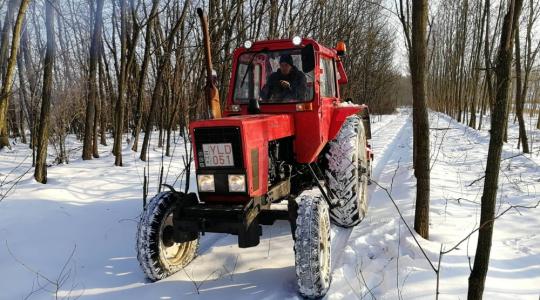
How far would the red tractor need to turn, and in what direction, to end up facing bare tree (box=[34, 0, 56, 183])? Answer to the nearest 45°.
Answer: approximately 90° to its right

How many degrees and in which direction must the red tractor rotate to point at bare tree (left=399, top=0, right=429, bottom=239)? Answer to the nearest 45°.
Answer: approximately 135° to its left

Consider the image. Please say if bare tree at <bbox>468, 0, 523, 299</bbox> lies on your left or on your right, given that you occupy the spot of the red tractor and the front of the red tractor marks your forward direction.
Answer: on your left

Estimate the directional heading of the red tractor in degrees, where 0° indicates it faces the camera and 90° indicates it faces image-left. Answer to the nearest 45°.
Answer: approximately 45°

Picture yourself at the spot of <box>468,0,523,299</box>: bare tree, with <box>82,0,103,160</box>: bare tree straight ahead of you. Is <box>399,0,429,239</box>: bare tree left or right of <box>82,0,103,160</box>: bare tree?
right

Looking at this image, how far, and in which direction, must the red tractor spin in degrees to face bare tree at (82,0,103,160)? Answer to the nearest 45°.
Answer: approximately 90° to its right
